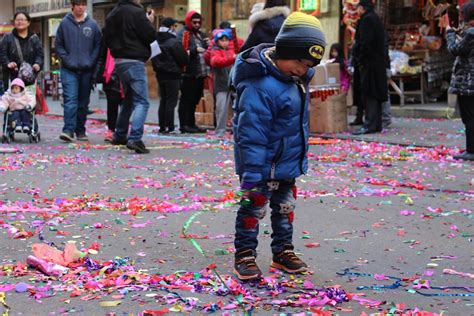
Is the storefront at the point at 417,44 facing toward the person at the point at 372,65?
yes

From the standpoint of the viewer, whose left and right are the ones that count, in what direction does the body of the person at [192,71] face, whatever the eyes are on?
facing the viewer and to the right of the viewer

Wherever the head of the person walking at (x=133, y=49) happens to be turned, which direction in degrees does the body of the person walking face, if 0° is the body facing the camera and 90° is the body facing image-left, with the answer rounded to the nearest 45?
approximately 225°

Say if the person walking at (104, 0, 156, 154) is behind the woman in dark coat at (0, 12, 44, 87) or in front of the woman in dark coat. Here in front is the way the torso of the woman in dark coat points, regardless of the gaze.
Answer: in front

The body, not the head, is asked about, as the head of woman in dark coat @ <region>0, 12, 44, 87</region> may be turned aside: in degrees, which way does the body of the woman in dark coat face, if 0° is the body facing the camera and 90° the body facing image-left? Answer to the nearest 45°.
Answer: approximately 0°

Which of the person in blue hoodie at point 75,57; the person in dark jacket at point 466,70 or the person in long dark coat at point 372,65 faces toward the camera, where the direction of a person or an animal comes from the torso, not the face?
the person in blue hoodie at point 75,57

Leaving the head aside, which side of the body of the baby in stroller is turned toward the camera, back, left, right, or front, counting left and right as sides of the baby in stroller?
front

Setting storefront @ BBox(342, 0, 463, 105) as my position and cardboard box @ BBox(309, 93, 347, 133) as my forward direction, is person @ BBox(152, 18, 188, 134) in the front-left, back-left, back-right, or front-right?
front-right

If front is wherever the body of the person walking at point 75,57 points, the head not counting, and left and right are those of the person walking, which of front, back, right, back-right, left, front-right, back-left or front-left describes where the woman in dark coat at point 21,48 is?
back-right

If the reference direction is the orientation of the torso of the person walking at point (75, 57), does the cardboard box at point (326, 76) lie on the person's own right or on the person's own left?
on the person's own left

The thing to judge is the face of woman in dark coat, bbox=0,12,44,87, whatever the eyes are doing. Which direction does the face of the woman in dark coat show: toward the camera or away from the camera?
toward the camera

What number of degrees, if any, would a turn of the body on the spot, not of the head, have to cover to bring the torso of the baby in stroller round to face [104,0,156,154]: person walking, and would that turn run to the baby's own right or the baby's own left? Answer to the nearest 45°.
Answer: approximately 45° to the baby's own left

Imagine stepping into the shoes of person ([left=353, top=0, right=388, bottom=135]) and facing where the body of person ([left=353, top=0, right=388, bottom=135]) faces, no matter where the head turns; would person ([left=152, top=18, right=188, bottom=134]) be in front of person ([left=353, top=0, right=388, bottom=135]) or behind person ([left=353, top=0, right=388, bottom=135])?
in front

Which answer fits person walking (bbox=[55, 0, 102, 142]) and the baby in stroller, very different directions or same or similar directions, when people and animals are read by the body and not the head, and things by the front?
same or similar directions

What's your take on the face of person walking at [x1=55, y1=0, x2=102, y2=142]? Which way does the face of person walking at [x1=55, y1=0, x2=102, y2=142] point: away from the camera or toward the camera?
toward the camera
